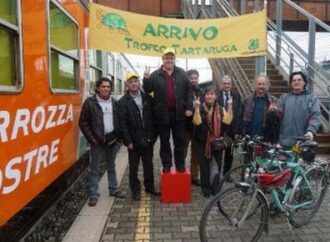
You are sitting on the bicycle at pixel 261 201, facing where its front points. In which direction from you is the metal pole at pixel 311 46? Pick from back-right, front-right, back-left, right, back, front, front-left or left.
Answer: back-right

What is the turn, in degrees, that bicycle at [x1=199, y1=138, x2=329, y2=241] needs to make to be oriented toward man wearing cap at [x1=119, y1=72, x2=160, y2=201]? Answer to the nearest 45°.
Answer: approximately 90° to its right

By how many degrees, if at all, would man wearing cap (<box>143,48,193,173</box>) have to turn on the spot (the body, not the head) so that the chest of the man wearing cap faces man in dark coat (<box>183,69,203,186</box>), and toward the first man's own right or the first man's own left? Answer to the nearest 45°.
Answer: approximately 135° to the first man's own left

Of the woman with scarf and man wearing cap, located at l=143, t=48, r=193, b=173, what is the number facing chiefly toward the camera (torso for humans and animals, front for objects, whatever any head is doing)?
2

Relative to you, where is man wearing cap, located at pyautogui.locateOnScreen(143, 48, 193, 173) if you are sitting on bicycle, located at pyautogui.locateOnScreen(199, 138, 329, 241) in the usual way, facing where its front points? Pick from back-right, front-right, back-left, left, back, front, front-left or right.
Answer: right

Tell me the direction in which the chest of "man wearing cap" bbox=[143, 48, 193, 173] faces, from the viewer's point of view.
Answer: toward the camera

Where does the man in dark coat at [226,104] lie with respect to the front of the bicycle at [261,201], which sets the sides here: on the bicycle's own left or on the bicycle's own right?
on the bicycle's own right

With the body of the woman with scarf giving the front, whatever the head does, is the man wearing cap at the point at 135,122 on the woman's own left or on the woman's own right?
on the woman's own right

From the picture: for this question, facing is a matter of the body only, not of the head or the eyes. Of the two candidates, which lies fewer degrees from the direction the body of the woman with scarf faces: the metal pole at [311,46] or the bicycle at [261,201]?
the bicycle

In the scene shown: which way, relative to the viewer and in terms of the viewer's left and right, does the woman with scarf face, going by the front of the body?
facing the viewer

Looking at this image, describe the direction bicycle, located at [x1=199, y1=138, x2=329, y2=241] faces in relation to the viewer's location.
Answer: facing the viewer and to the left of the viewer

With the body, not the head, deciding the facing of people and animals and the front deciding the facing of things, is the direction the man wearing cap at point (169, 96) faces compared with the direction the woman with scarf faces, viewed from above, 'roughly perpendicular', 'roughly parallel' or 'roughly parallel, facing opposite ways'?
roughly parallel

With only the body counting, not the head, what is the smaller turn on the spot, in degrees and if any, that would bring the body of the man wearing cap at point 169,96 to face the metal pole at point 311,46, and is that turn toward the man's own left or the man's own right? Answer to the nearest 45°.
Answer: approximately 135° to the man's own left

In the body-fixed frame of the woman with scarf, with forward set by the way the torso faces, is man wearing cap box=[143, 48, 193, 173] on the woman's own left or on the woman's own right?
on the woman's own right
